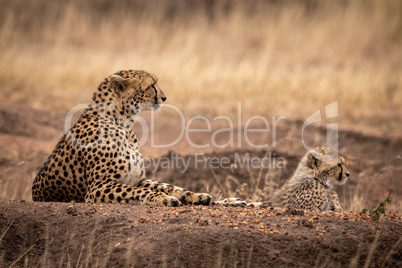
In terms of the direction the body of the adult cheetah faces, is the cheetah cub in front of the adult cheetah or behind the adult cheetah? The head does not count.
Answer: in front

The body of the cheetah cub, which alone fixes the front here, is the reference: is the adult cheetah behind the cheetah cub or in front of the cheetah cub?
behind

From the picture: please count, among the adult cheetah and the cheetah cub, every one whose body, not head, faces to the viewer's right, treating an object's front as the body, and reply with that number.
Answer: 2

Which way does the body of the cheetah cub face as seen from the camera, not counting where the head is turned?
to the viewer's right

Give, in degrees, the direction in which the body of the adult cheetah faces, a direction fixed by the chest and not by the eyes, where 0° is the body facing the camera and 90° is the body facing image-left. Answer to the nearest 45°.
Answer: approximately 270°

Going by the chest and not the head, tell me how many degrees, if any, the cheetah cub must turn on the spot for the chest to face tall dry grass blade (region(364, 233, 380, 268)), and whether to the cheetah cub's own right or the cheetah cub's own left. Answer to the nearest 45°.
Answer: approximately 90° to the cheetah cub's own right

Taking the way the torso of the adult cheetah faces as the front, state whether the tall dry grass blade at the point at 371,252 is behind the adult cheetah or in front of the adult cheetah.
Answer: in front

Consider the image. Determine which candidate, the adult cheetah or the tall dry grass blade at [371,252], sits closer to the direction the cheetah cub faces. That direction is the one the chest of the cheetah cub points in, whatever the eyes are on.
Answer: the tall dry grass blade
